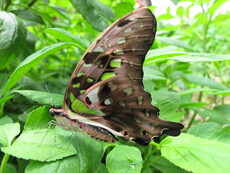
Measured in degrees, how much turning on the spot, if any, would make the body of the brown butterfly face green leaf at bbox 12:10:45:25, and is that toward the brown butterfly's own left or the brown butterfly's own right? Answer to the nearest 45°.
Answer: approximately 45° to the brown butterfly's own right

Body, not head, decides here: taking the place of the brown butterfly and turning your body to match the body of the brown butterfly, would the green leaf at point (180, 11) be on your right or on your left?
on your right

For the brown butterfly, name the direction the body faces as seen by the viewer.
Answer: to the viewer's left
